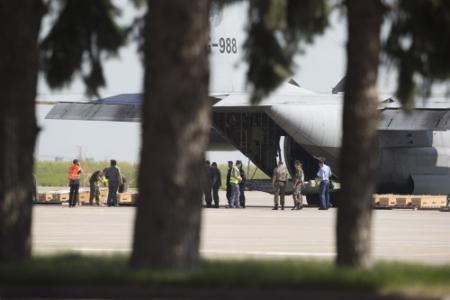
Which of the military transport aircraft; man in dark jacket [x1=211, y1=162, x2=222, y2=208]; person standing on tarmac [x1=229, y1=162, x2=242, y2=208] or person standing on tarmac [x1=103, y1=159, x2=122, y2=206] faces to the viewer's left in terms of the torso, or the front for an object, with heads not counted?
the man in dark jacket

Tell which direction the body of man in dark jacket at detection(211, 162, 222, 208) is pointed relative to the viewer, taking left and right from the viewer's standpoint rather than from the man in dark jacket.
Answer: facing to the left of the viewer

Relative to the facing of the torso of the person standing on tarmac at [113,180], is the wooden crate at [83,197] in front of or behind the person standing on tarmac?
in front

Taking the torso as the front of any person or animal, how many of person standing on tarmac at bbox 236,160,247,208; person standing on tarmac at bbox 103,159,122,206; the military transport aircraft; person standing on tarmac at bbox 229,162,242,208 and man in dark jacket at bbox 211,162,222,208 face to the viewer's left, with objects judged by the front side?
2

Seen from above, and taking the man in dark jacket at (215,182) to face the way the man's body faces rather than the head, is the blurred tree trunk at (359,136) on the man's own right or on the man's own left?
on the man's own left

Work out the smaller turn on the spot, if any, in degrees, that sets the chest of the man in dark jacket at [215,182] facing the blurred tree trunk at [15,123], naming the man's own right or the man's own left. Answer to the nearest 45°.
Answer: approximately 90° to the man's own left

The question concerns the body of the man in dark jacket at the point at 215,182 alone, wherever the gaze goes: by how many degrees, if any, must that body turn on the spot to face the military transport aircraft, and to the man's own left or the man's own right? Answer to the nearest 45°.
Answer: approximately 135° to the man's own right
